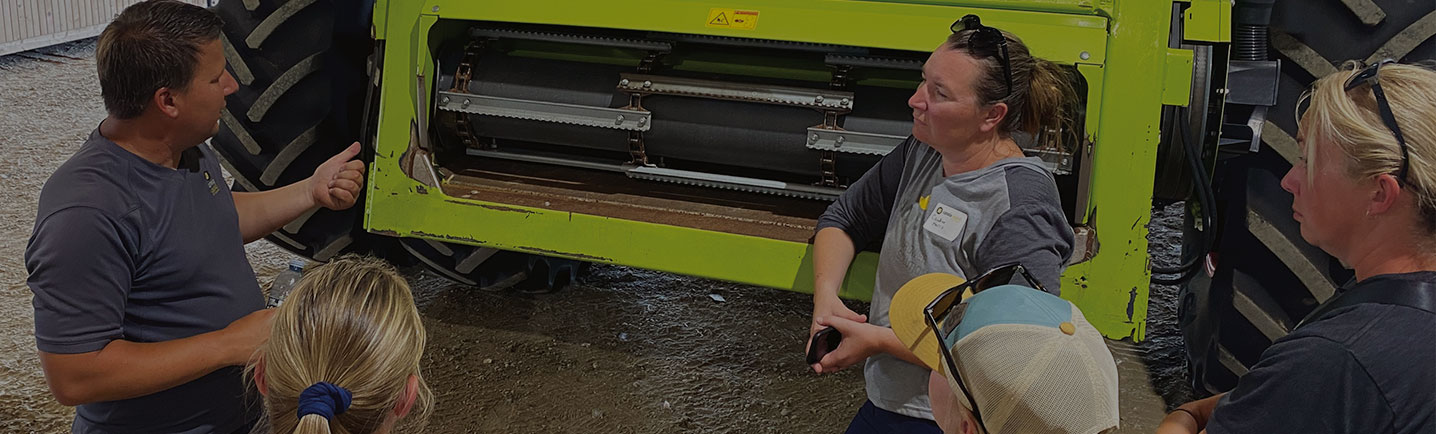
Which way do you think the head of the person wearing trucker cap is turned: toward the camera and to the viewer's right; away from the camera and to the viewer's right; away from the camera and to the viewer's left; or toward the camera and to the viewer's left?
away from the camera and to the viewer's left

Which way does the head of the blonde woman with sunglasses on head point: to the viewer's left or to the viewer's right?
to the viewer's left

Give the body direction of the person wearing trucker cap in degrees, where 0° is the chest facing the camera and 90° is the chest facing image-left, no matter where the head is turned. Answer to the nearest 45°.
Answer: approximately 135°

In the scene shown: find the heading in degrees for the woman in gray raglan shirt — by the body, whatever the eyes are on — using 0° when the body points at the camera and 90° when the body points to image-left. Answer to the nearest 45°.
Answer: approximately 45°

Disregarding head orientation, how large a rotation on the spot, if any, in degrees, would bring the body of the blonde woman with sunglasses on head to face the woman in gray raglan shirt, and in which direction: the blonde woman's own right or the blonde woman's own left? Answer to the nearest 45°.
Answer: approximately 45° to the blonde woman's own right

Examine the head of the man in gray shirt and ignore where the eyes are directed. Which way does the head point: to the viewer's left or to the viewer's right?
to the viewer's right

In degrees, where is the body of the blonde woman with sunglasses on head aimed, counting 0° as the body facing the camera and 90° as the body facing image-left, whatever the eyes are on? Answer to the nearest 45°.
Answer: approximately 90°

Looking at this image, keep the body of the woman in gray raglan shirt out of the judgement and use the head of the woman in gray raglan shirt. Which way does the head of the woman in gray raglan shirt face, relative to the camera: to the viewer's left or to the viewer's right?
to the viewer's left

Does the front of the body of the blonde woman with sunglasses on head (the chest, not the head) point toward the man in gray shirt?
yes

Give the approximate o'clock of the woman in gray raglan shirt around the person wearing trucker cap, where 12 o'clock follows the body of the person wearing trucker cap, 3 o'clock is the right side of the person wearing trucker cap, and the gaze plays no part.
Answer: The woman in gray raglan shirt is roughly at 1 o'clock from the person wearing trucker cap.
